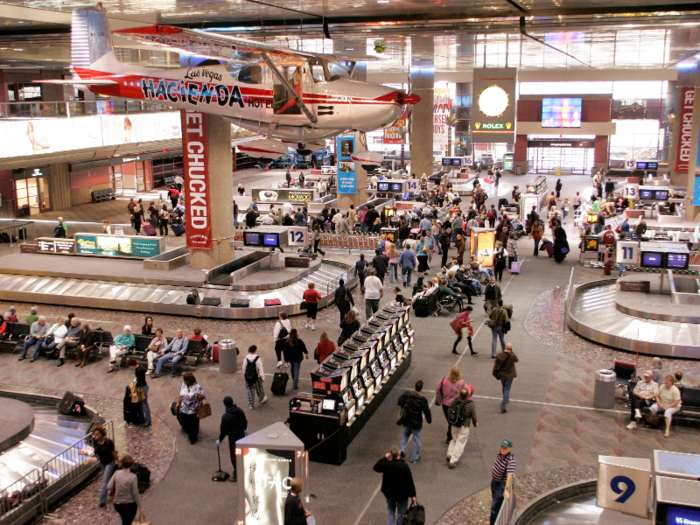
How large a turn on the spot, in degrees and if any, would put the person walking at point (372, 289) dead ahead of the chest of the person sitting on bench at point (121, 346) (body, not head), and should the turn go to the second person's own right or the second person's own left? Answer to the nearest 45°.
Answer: approximately 135° to the second person's own left

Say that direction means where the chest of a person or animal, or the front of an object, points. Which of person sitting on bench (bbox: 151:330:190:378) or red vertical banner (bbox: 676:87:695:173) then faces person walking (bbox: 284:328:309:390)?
the red vertical banner

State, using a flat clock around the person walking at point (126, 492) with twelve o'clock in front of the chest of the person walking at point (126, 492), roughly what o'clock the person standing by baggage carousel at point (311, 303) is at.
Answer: the person standing by baggage carousel at point (311, 303) is roughly at 1 o'clock from the person walking at point (126, 492).

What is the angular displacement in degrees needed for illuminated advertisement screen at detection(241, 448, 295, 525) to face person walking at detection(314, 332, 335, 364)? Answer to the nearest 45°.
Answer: approximately 180°

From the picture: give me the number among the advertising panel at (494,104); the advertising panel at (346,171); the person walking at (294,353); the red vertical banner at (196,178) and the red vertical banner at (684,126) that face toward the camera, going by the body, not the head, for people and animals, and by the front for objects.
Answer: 4

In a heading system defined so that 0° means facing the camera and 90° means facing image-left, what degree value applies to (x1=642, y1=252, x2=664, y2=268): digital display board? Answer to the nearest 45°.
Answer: approximately 0°

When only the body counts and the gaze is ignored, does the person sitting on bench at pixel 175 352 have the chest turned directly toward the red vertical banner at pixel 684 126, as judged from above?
no

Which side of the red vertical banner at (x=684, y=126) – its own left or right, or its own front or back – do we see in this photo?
front

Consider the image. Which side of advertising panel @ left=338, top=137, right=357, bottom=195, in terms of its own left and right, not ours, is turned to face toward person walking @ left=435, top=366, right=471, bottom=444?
front

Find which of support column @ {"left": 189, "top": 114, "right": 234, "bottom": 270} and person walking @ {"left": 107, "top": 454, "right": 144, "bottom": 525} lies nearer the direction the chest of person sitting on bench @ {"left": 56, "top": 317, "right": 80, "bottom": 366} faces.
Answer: the person walking

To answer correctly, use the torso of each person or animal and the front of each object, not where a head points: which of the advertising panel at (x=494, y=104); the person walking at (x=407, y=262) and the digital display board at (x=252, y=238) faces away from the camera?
the person walking

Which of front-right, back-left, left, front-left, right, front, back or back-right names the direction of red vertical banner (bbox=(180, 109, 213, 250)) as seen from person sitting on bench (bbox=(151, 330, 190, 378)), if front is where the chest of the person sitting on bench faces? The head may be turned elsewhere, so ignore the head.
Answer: back-right

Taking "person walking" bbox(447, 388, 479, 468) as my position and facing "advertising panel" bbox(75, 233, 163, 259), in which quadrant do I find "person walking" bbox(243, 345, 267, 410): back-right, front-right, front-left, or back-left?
front-left

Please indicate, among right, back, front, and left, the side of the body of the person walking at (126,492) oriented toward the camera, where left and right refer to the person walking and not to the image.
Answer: back

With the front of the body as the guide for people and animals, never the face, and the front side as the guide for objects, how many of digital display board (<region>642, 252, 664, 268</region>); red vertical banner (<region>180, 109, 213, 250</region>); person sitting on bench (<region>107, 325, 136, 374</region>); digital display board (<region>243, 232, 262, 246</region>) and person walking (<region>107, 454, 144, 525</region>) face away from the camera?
1

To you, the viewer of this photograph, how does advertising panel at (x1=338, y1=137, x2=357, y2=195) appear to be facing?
facing the viewer

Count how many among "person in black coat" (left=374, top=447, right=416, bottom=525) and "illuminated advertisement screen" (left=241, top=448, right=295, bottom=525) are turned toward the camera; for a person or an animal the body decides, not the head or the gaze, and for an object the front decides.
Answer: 1

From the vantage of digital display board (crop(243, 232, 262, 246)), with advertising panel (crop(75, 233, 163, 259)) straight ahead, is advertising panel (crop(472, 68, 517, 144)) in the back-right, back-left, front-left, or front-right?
back-right
